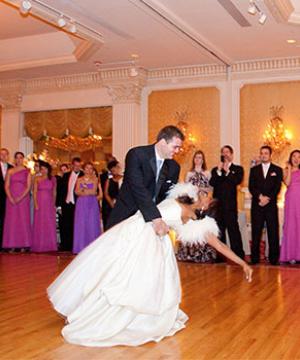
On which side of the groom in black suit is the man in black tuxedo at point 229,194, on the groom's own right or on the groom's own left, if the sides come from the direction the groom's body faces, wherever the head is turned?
on the groom's own left

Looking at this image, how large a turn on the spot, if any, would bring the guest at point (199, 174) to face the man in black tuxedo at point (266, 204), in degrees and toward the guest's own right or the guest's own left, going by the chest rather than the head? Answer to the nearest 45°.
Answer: approximately 90° to the guest's own left

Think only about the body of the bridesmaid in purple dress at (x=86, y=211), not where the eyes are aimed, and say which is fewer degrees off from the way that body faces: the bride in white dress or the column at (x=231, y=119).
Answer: the bride in white dress
